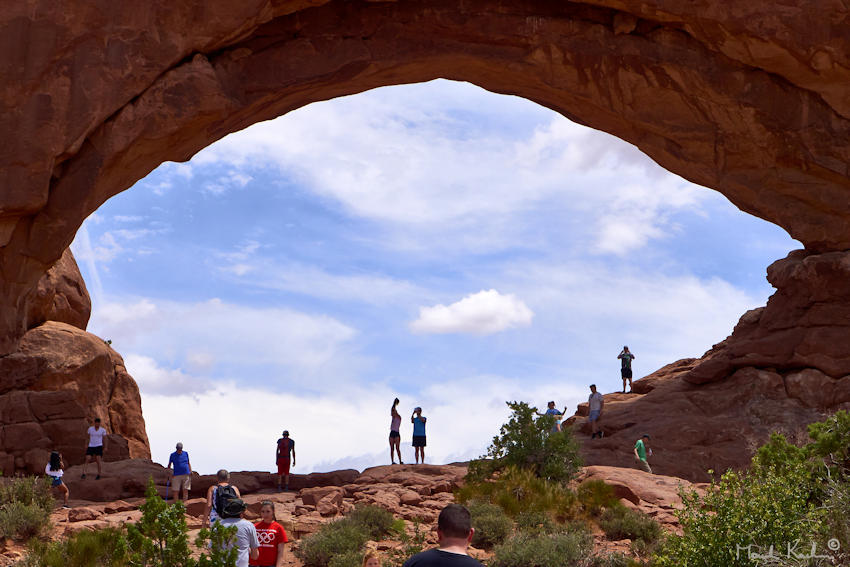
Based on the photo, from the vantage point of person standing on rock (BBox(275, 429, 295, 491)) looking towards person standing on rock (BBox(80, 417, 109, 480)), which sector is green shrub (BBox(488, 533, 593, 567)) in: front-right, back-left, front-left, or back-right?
back-left

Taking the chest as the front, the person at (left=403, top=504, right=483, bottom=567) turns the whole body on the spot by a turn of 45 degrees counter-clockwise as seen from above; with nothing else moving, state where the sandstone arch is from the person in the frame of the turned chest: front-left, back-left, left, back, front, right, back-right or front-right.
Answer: front-right

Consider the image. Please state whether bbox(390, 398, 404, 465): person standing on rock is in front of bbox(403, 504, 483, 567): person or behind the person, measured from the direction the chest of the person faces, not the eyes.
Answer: in front

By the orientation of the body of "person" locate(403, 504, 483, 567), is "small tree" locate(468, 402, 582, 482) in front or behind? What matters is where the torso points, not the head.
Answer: in front

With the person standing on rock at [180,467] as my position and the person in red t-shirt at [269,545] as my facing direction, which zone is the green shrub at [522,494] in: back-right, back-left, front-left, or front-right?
front-left

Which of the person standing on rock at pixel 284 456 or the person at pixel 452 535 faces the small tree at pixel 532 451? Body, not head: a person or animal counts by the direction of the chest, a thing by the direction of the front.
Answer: the person

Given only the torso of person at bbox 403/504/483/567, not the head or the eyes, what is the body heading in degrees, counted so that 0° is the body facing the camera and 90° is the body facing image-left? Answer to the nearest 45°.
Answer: approximately 180°
